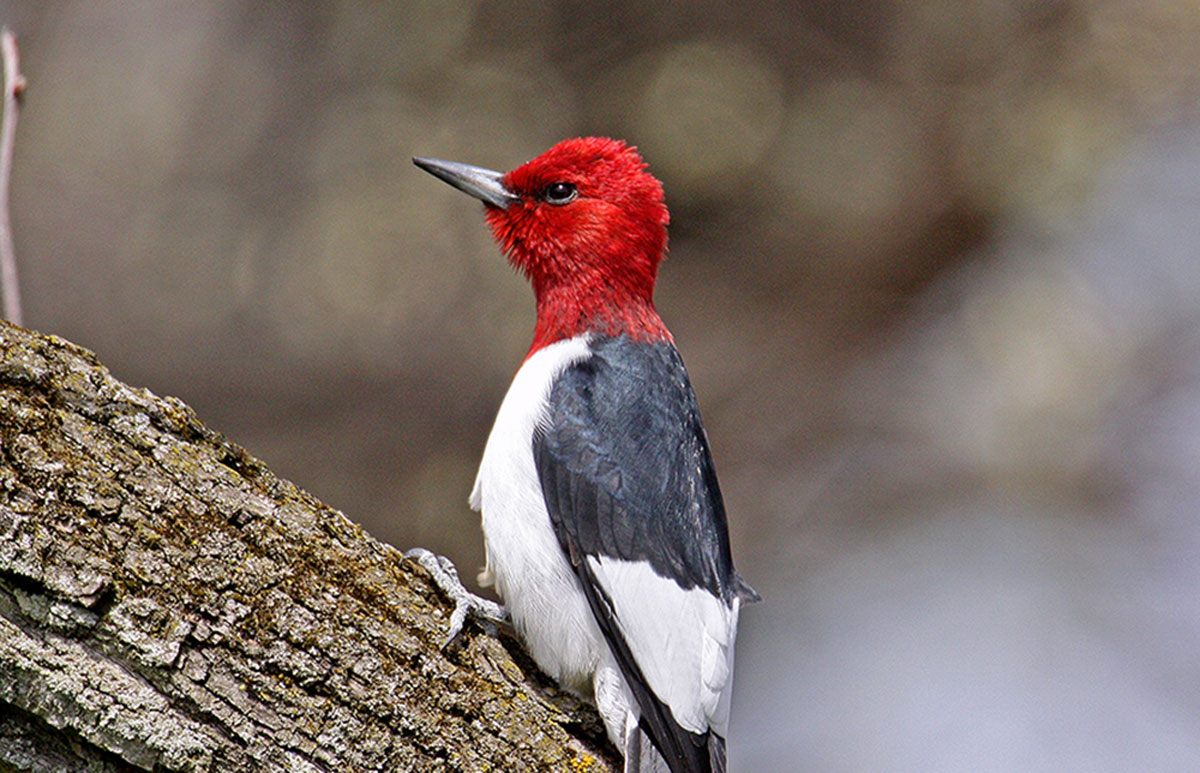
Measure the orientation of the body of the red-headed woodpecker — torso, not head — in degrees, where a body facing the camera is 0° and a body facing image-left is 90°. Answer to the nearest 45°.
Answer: approximately 90°

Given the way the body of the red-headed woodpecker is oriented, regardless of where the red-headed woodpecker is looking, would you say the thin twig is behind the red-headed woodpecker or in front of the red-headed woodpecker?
in front
